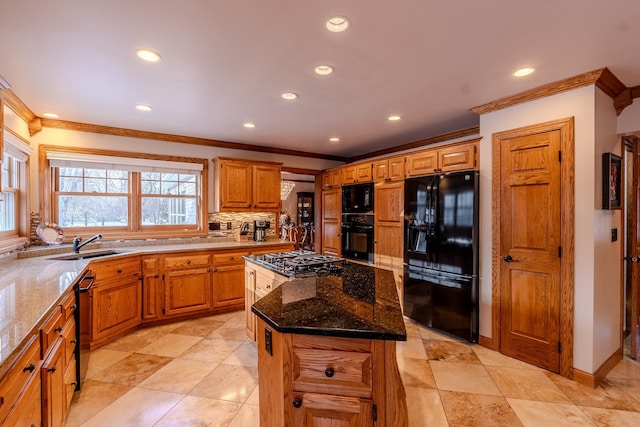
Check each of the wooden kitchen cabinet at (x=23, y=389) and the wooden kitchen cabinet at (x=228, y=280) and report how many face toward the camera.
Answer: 1

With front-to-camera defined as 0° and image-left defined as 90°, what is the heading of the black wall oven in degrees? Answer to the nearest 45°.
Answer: approximately 45°

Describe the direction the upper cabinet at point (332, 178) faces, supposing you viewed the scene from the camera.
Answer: facing the viewer and to the left of the viewer

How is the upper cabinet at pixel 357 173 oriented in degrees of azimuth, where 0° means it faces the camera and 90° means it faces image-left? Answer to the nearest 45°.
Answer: approximately 45°

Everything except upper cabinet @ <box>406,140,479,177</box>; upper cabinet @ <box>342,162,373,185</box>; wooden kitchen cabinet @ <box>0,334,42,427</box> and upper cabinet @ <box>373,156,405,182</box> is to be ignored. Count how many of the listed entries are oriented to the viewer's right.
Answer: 1

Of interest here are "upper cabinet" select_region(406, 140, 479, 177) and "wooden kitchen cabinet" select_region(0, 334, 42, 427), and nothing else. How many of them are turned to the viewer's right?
1

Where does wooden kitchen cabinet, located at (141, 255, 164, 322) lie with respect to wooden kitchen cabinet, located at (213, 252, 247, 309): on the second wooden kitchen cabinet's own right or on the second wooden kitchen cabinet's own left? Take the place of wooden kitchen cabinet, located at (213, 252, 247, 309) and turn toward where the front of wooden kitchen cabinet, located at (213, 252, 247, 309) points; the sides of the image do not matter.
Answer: on the second wooden kitchen cabinet's own right

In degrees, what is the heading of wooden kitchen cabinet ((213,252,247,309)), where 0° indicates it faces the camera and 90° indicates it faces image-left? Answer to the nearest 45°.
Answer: approximately 0°

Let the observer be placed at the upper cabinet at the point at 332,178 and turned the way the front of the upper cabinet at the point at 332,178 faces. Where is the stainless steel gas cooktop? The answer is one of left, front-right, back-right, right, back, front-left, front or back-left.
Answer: front-left
